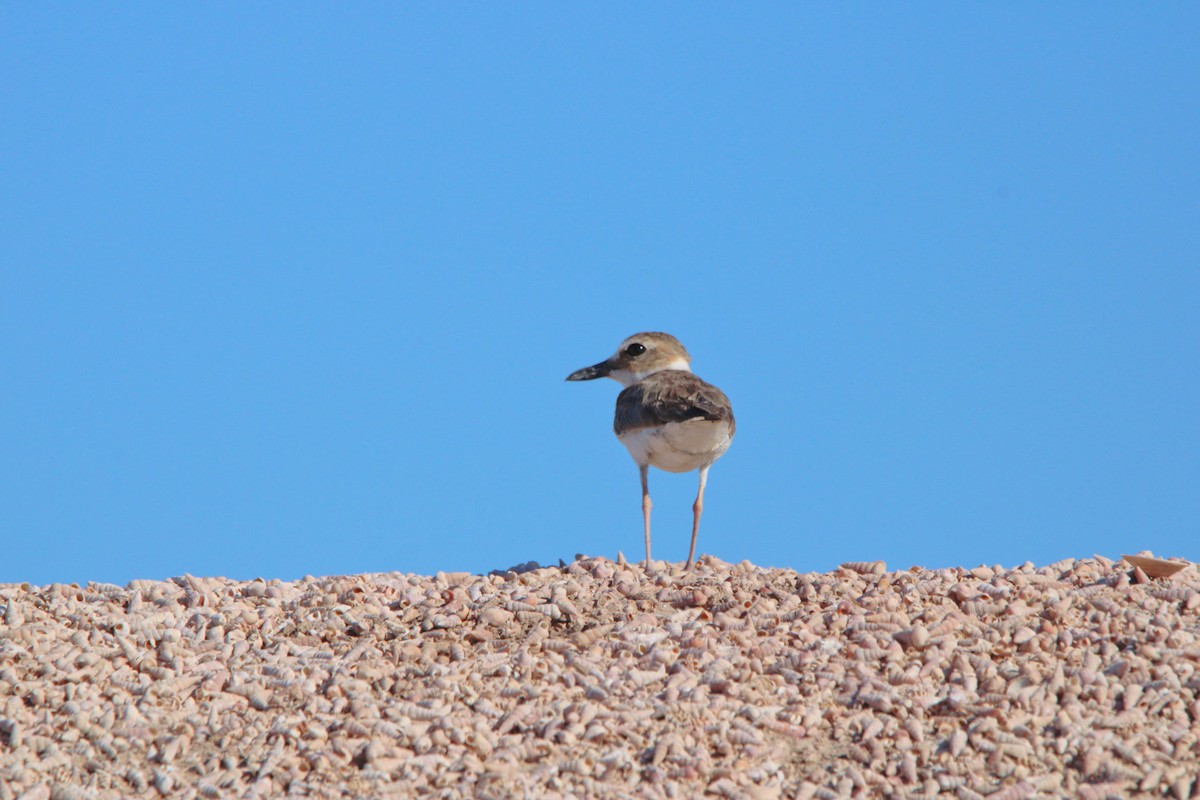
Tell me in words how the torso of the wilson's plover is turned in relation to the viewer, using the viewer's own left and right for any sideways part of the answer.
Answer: facing away from the viewer and to the left of the viewer
